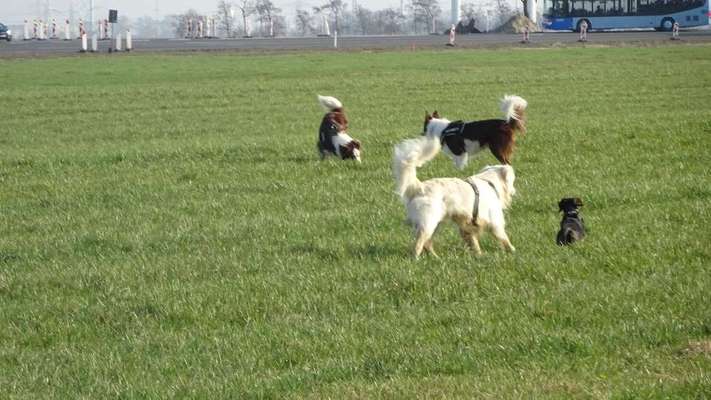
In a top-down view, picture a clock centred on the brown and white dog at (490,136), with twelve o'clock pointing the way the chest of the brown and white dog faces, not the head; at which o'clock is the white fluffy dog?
The white fluffy dog is roughly at 9 o'clock from the brown and white dog.

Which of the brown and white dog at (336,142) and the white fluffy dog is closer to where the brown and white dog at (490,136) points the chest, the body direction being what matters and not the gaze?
the brown and white dog

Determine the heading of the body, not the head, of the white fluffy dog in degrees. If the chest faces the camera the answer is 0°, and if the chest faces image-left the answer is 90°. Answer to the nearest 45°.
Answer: approximately 270°

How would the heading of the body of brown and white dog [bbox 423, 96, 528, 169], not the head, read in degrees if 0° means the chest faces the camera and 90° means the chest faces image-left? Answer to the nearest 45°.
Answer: approximately 90°

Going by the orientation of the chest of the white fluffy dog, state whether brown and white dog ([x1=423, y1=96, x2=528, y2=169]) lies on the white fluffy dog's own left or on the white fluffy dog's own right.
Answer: on the white fluffy dog's own left

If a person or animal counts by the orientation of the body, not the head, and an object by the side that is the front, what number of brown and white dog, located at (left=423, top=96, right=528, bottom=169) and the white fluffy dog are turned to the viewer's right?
1
